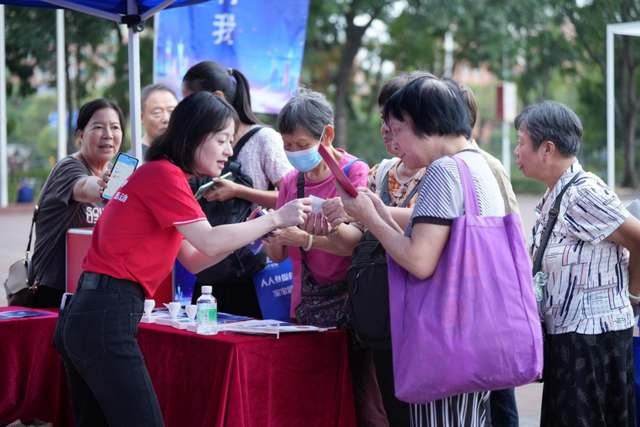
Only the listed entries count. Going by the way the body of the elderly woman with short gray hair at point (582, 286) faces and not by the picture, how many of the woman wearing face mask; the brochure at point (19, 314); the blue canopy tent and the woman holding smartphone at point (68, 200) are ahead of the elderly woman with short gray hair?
4

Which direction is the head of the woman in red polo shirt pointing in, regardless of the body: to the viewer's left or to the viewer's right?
to the viewer's right

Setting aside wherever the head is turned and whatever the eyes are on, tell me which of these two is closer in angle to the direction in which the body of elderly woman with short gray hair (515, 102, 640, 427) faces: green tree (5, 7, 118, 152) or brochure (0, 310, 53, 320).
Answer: the brochure

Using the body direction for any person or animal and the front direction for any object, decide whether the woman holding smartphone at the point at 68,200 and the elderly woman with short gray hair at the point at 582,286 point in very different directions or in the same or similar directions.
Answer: very different directions

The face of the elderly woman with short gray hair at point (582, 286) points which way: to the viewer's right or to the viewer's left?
to the viewer's left

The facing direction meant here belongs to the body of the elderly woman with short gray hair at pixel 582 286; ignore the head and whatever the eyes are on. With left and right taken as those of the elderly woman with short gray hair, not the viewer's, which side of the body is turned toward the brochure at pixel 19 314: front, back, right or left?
front

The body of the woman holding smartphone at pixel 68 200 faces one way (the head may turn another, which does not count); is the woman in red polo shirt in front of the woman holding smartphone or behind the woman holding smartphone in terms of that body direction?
in front

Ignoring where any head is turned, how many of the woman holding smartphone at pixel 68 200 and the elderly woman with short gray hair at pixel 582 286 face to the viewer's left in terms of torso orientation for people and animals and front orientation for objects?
1

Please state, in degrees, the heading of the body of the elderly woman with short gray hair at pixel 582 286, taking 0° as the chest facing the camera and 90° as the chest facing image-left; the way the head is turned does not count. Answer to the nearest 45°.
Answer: approximately 90°

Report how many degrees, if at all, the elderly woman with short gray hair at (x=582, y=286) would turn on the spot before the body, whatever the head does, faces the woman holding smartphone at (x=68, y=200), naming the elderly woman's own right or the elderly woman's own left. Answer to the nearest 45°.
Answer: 0° — they already face them

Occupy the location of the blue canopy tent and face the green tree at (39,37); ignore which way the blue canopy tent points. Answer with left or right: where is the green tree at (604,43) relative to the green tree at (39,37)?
right

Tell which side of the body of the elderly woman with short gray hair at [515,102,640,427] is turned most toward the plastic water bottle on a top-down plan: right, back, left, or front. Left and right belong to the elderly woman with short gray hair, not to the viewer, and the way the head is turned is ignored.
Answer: front
